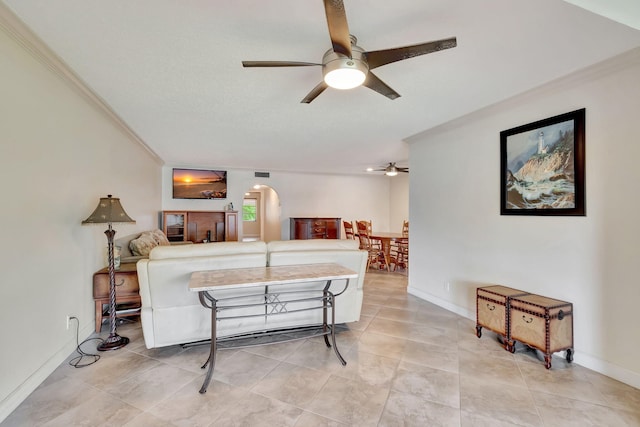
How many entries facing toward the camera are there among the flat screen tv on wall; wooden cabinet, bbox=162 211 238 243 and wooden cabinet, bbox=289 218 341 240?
3

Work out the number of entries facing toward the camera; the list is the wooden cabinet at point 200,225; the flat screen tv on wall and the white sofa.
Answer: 2

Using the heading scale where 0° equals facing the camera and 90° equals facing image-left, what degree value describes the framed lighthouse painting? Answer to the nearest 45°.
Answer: approximately 45°

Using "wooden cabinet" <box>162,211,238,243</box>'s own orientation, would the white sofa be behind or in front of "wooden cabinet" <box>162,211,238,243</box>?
in front

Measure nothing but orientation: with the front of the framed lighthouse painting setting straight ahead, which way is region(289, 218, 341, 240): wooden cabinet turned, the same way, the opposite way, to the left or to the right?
to the left

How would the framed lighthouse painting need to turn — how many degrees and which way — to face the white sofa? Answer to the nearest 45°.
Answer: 0° — it already faces it

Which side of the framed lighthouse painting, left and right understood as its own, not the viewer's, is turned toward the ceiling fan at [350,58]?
front

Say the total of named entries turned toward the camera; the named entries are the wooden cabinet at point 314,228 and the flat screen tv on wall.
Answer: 2

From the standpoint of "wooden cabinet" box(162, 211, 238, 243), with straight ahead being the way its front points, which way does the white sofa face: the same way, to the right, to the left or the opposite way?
the opposite way

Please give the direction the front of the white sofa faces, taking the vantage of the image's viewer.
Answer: facing away from the viewer

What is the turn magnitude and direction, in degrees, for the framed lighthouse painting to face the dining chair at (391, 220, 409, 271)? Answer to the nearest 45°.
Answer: approximately 90° to its right

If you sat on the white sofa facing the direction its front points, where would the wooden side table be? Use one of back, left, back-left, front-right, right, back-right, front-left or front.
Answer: front-left

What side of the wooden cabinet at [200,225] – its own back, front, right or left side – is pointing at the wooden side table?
front

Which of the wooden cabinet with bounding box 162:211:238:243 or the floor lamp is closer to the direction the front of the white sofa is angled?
the wooden cabinet
